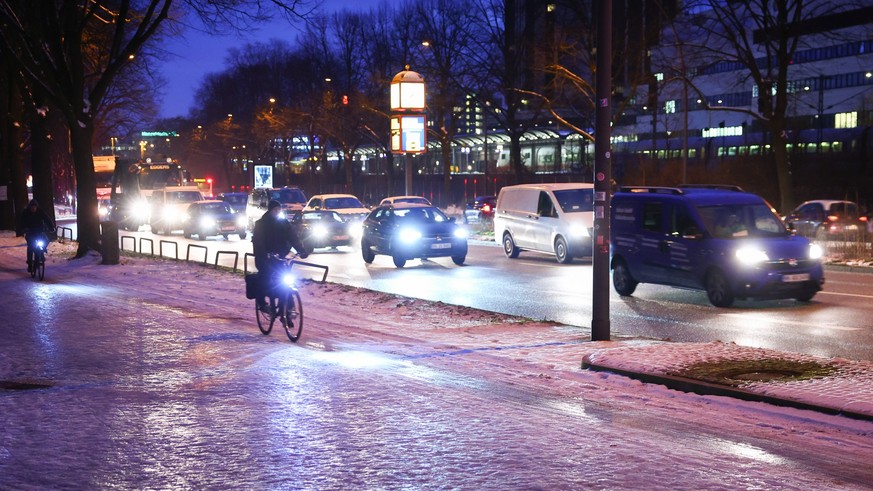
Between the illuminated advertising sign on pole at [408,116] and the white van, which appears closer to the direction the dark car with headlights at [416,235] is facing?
the white van

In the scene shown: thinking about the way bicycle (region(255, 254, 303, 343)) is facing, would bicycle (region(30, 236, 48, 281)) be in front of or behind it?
behind

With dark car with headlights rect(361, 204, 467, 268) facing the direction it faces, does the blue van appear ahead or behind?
ahead

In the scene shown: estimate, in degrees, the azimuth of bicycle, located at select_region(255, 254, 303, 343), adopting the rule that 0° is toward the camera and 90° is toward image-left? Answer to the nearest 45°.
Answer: approximately 315°

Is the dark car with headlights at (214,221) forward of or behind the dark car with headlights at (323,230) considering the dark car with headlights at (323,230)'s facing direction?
behind

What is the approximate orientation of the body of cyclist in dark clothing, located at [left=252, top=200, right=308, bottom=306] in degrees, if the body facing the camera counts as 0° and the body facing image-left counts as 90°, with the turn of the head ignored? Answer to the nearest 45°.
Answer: approximately 315°

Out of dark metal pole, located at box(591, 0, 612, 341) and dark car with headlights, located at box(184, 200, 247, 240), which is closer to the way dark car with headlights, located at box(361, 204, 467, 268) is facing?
the dark metal pole
